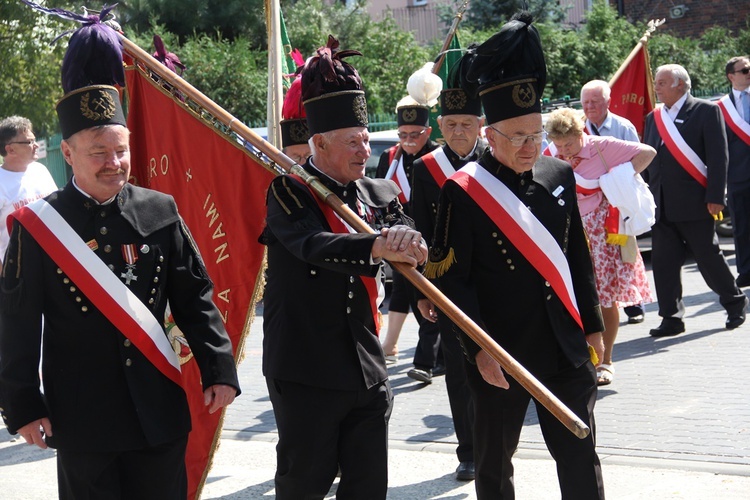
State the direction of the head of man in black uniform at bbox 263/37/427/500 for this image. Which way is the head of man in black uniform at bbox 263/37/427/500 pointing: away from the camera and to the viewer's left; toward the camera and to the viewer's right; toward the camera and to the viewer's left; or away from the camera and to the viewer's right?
toward the camera and to the viewer's right

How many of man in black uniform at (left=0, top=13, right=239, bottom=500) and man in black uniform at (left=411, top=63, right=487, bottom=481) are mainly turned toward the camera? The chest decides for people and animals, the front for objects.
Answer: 2

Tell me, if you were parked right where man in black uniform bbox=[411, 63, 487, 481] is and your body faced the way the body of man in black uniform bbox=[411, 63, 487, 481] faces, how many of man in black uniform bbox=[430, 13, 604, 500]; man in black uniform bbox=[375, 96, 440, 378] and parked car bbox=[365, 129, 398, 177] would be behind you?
2

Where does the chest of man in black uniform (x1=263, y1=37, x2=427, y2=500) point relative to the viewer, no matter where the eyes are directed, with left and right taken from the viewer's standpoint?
facing the viewer and to the right of the viewer

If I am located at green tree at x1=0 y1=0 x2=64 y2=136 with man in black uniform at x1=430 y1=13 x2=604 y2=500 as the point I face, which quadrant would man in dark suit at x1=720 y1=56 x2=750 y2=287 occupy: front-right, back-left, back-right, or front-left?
front-left

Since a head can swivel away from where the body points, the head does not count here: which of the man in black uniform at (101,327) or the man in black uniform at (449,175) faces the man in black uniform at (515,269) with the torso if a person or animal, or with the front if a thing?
the man in black uniform at (449,175)

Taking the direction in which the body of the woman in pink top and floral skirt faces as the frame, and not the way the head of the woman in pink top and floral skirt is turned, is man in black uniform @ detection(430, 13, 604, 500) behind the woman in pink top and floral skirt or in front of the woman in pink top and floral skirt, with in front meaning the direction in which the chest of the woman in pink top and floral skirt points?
in front

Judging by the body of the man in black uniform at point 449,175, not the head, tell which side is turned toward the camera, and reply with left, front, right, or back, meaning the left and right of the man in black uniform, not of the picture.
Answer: front

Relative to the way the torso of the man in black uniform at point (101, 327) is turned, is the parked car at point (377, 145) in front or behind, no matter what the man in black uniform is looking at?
behind

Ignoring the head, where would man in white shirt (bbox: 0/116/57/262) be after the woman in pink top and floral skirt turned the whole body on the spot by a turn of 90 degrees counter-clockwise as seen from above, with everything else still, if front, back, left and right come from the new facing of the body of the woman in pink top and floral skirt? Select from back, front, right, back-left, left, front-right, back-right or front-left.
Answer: back-right

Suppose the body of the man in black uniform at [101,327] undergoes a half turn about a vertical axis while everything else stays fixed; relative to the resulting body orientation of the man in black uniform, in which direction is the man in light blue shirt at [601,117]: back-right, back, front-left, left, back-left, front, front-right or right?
front-right

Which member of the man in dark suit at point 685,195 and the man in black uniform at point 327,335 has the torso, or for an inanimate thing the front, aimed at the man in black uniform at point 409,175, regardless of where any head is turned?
the man in dark suit
